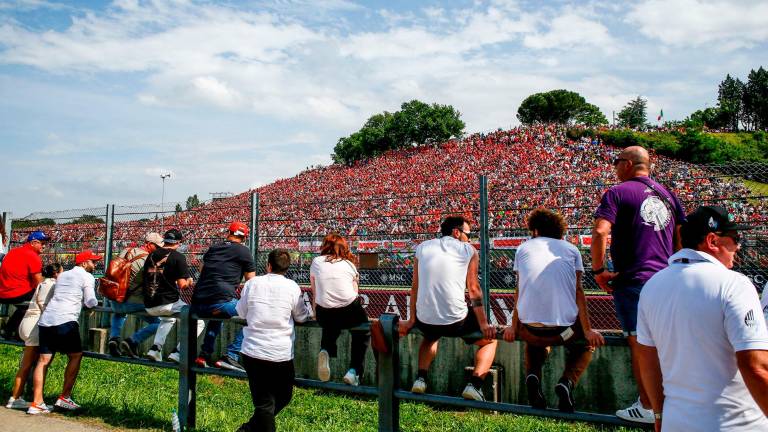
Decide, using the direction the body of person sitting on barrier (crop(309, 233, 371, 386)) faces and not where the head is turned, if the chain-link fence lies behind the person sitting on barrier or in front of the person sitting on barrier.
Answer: in front

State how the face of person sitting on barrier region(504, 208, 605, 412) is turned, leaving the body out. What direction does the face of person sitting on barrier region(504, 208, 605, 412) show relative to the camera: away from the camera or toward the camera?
away from the camera

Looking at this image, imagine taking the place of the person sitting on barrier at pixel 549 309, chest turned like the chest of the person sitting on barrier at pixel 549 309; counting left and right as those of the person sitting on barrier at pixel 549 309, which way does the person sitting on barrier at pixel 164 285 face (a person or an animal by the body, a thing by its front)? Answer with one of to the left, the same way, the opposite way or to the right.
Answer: the same way

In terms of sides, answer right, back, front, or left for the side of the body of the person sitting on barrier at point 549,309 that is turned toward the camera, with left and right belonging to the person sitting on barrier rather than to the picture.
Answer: back

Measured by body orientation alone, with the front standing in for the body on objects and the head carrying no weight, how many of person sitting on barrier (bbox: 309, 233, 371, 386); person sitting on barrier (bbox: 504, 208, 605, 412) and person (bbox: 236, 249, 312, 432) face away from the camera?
3

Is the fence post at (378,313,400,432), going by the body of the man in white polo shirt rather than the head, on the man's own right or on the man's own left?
on the man's own left

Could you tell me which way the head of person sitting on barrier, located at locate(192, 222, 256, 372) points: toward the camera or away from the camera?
away from the camera

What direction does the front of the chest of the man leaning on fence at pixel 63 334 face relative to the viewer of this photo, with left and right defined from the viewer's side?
facing away from the viewer and to the right of the viewer

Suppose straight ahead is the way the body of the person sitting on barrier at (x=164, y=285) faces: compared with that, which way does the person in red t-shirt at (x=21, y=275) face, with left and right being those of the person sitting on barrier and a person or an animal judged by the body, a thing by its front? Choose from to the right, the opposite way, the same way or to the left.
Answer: the same way

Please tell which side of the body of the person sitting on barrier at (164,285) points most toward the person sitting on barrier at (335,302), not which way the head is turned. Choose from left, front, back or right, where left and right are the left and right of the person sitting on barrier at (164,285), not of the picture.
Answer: right

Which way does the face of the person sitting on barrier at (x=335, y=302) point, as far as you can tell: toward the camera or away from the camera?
away from the camera

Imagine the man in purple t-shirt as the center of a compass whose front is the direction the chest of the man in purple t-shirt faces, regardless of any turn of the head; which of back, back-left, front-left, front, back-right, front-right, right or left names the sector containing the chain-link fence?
front

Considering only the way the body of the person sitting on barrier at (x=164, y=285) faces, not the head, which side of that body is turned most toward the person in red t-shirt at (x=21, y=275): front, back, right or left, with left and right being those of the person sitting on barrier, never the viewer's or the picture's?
left

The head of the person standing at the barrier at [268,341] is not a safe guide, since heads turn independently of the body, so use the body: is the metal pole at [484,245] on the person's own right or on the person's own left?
on the person's own right

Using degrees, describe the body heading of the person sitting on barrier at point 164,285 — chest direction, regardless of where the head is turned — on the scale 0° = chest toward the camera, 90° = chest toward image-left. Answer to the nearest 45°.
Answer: approximately 225°

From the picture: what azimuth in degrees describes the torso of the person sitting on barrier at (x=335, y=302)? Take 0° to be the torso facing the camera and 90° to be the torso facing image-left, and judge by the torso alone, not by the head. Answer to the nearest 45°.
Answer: approximately 180°

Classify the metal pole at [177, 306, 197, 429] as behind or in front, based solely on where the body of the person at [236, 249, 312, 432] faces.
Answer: in front

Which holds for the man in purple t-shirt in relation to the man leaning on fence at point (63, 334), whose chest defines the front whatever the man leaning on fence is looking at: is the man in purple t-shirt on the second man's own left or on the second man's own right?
on the second man's own right

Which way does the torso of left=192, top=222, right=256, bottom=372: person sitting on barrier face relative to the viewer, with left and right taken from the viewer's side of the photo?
facing away from the viewer and to the right of the viewer
